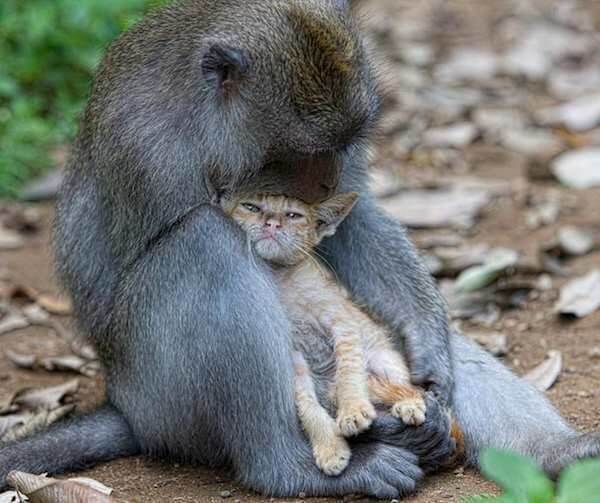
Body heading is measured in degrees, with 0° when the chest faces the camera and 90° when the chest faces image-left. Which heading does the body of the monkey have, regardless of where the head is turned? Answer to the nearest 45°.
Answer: approximately 315°

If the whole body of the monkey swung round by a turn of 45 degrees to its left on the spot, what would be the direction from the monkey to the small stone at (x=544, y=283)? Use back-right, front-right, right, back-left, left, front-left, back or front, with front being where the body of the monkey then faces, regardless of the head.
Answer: front-left

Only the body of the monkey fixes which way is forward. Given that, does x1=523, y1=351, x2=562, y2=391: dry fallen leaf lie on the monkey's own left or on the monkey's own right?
on the monkey's own left

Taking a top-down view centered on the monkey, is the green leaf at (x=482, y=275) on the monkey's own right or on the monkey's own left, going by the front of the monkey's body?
on the monkey's own left

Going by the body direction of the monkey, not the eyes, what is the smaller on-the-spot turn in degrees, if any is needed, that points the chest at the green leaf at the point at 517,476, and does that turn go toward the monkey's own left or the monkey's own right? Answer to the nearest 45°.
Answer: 0° — it already faces it

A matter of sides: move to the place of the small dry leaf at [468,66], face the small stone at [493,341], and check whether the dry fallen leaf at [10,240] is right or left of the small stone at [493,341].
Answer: right

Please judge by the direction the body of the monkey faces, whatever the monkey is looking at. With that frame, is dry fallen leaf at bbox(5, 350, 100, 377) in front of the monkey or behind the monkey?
behind

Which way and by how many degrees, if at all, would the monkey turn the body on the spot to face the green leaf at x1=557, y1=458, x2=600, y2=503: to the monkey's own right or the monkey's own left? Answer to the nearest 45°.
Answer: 0° — it already faces it

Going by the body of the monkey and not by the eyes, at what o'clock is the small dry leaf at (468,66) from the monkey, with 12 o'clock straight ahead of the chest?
The small dry leaf is roughly at 8 o'clock from the monkey.
